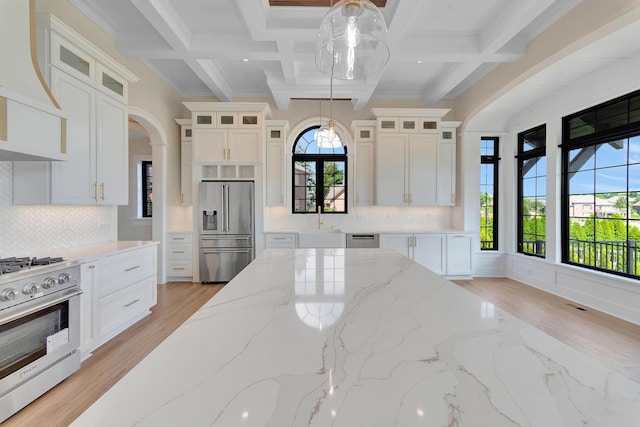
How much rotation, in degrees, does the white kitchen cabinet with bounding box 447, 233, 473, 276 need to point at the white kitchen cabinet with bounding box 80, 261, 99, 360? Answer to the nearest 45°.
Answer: approximately 45° to its right

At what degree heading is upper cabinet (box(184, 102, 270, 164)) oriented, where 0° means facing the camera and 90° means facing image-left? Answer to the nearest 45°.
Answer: approximately 0°

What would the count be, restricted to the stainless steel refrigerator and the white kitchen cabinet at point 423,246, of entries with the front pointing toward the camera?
2

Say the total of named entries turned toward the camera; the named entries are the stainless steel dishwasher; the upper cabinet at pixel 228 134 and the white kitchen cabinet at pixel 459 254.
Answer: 3

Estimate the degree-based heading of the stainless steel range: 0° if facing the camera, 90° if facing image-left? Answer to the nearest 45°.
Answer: approximately 315°

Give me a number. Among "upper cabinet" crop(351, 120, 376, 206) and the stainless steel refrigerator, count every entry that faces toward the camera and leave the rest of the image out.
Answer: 2

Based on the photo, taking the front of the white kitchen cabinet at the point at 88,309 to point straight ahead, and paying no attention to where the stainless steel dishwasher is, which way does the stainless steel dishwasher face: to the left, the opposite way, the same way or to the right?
to the right

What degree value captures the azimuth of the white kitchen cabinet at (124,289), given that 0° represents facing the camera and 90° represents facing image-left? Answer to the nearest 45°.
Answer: approximately 315°

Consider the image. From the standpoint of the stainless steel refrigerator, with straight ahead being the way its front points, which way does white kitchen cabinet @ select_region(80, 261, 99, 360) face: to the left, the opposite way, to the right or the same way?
to the left

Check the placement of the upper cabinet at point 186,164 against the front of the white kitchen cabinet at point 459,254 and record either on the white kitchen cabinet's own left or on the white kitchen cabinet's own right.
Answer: on the white kitchen cabinet's own right

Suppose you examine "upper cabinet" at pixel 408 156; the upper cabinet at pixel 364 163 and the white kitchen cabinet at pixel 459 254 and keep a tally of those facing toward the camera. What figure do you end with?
3

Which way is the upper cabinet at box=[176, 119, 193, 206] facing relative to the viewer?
toward the camera

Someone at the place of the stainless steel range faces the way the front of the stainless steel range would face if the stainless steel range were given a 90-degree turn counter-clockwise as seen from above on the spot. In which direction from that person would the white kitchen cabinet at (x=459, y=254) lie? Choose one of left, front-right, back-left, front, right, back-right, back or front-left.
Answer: front-right

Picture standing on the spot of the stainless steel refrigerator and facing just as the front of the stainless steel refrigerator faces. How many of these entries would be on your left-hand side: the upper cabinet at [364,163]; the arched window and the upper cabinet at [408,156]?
3

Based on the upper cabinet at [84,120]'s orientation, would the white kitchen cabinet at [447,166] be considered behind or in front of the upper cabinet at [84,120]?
in front

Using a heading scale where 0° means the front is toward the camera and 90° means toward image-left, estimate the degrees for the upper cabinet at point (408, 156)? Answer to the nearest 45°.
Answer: approximately 0°
